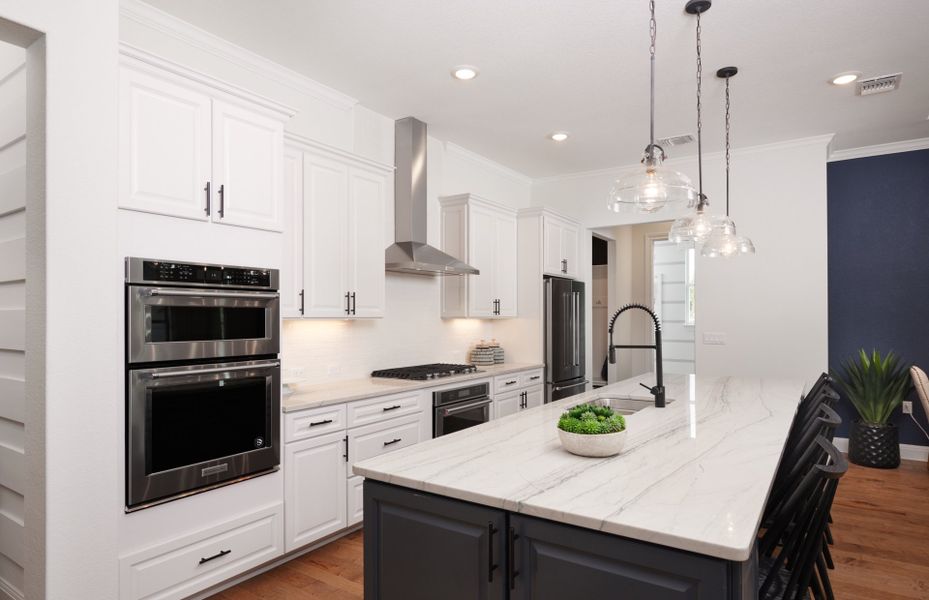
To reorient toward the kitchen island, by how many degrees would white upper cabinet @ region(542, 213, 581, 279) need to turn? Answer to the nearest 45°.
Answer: approximately 45° to its right

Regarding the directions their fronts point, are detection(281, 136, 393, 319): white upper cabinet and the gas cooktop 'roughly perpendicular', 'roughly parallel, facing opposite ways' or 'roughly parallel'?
roughly parallel

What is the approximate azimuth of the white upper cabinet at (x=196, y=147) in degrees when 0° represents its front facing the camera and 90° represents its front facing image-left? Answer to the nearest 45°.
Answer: approximately 315°

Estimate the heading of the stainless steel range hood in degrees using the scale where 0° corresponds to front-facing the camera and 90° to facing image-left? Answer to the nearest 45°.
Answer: approximately 315°

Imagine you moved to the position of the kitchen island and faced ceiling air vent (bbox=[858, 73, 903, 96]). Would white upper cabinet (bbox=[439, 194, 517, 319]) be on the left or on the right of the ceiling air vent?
left

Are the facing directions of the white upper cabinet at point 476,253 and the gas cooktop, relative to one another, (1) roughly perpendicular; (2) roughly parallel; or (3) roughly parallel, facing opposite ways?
roughly parallel

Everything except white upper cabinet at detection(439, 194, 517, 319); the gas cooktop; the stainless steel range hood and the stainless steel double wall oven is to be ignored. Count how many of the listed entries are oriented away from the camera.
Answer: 0

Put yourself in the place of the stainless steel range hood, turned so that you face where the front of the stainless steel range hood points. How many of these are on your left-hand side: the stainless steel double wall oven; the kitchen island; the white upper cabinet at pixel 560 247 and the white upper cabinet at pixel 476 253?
2

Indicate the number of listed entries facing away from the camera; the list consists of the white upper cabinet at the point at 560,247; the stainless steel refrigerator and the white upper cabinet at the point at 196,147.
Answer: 0

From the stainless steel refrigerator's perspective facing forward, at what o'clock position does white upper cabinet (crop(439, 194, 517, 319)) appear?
The white upper cabinet is roughly at 3 o'clock from the stainless steel refrigerator.

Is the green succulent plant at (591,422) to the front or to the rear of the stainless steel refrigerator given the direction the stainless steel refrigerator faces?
to the front

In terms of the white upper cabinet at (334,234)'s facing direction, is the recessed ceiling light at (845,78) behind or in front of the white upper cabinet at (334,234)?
in front

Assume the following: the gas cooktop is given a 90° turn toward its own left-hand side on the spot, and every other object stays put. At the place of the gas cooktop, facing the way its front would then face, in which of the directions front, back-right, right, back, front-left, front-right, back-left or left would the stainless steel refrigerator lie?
front

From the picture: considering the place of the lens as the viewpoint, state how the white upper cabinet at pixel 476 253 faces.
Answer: facing the viewer and to the right of the viewer

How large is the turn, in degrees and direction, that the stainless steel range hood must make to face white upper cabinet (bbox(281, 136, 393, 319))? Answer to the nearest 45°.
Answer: approximately 90° to its right

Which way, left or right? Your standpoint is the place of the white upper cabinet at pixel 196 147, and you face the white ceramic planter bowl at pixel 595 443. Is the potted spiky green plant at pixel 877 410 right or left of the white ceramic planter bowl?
left

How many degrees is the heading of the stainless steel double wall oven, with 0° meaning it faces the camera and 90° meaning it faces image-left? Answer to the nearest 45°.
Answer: approximately 315°

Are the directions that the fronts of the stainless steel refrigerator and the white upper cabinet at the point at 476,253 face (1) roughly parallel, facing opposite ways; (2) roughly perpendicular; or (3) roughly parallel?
roughly parallel
